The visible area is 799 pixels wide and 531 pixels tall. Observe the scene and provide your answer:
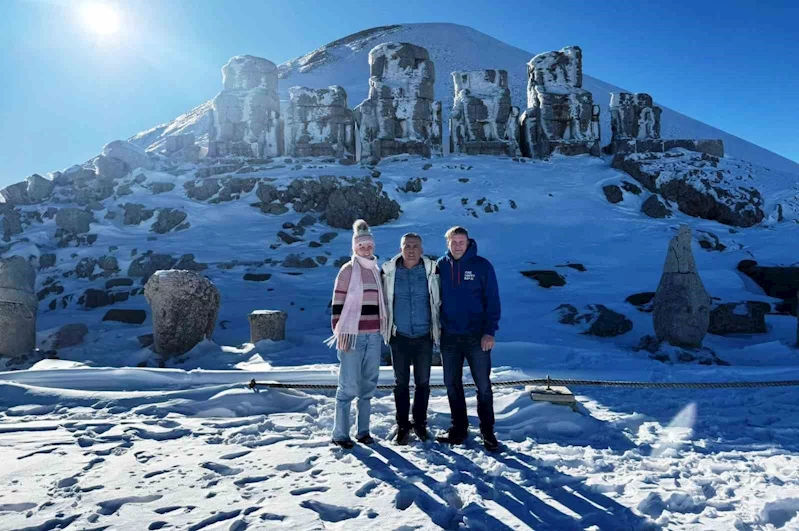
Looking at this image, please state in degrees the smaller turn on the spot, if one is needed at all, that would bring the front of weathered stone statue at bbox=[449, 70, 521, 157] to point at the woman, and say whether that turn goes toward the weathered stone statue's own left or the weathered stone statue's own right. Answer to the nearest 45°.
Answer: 0° — it already faces them

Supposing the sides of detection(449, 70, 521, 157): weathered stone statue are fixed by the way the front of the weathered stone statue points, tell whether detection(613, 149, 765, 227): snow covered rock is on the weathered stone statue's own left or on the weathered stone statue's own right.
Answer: on the weathered stone statue's own left

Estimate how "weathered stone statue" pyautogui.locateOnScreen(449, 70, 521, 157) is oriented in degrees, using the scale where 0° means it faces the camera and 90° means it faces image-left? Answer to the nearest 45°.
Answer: approximately 0°

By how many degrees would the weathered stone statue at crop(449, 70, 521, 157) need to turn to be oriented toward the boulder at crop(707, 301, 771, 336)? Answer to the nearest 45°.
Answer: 0° — it already faces it

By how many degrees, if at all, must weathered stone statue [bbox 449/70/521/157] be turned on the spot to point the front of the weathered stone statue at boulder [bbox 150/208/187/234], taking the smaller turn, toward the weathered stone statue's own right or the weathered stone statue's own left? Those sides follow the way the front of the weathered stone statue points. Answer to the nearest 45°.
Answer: approximately 45° to the weathered stone statue's own right

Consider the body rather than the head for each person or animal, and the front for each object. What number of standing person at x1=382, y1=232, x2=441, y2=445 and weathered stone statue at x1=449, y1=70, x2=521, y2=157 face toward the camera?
2

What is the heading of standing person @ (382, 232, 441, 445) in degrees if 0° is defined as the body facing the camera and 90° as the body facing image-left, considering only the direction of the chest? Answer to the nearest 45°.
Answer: approximately 0°

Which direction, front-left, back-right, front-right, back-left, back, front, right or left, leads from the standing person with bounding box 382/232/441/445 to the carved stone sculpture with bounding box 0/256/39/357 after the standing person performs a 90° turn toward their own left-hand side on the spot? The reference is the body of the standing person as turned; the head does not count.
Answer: back-left

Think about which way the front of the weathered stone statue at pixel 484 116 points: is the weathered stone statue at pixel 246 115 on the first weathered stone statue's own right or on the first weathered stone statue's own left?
on the first weathered stone statue's own right
